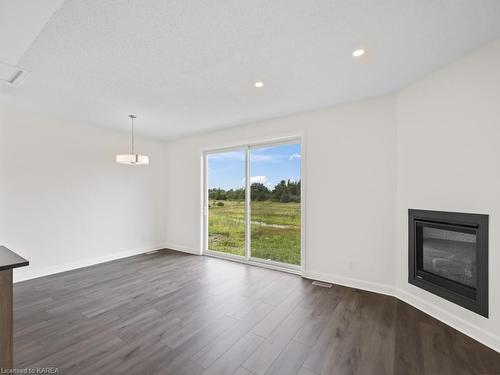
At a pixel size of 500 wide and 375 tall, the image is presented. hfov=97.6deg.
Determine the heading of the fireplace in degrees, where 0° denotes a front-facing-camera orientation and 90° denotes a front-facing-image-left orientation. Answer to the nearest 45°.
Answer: approximately 45°

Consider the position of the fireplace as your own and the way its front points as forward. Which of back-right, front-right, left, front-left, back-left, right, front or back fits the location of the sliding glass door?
front-right
